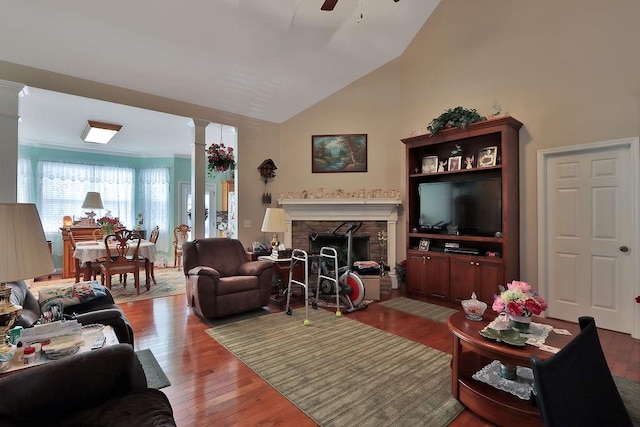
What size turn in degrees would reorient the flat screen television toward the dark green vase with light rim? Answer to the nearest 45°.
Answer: approximately 45° to its left

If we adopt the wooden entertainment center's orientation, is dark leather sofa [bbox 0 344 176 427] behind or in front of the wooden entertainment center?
in front

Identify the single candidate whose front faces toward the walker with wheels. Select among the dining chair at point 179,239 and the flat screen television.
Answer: the flat screen television

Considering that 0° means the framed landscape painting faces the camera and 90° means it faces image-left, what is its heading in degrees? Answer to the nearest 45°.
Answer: approximately 0°

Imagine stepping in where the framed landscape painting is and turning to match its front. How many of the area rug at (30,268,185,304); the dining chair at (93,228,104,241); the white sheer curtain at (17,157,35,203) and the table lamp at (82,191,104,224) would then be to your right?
4

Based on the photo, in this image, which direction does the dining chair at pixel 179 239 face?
to the viewer's left

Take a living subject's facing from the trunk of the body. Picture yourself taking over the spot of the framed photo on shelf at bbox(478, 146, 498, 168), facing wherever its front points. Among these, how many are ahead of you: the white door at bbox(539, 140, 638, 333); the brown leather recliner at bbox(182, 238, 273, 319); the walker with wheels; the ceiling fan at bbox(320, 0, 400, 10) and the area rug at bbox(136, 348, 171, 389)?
4

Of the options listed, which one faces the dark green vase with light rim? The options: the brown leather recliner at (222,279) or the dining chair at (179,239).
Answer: the brown leather recliner

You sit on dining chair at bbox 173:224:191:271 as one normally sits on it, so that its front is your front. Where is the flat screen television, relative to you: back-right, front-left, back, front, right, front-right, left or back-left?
back-left

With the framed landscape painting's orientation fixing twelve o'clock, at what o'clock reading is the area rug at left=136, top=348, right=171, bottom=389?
The area rug is roughly at 1 o'clock from the framed landscape painting.

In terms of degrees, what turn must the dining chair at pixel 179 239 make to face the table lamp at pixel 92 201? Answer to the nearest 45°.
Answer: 0° — it already faces it

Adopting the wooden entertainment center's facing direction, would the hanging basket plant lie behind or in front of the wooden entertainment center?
in front

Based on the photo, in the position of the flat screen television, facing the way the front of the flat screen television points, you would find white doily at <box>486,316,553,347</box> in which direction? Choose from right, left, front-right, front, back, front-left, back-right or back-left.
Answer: front-left

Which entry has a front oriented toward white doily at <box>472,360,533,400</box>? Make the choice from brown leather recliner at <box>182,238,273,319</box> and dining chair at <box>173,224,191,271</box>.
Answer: the brown leather recliner

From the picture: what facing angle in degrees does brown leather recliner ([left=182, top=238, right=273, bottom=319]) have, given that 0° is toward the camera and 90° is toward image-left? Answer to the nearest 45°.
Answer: approximately 315°
